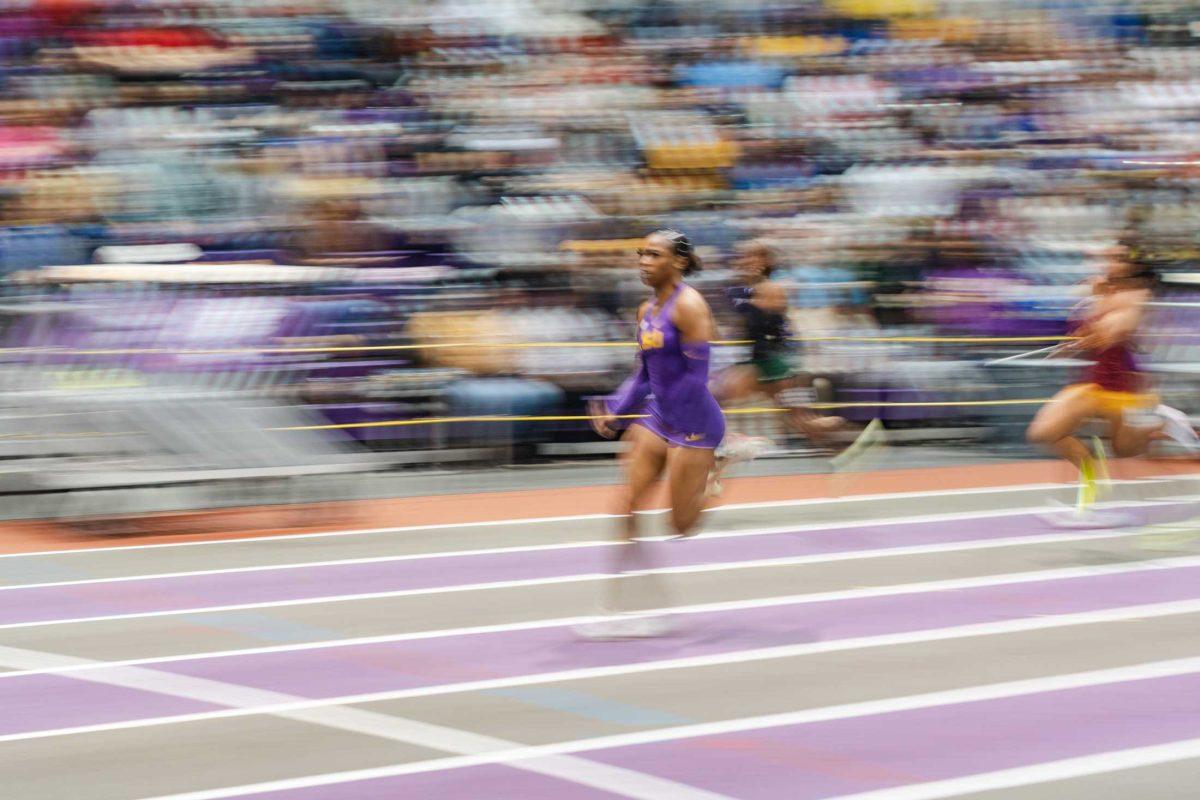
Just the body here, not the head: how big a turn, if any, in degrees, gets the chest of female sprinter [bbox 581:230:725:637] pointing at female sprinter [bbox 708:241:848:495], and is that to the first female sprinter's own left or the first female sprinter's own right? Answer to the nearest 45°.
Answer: approximately 135° to the first female sprinter's own right

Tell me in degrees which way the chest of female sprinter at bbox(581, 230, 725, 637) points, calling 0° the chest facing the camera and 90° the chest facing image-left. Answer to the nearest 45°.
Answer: approximately 45°

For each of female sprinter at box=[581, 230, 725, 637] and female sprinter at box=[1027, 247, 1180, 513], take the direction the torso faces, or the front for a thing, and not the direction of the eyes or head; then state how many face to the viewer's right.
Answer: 0

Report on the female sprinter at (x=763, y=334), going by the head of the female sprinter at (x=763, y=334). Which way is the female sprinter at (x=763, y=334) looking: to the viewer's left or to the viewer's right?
to the viewer's left

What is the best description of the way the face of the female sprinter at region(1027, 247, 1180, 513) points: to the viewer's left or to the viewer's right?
to the viewer's left

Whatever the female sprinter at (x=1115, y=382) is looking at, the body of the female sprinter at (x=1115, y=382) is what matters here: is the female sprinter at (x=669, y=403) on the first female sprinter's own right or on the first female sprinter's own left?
on the first female sprinter's own left

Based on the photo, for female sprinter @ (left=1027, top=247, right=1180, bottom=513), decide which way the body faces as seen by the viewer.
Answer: to the viewer's left

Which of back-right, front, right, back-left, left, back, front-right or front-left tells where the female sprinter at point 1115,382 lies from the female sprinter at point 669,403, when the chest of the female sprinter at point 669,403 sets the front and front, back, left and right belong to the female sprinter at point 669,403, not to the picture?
back

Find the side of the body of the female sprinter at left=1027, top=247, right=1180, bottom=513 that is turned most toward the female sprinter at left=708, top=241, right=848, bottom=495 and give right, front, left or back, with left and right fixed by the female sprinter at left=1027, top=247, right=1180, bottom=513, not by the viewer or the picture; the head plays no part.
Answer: front
